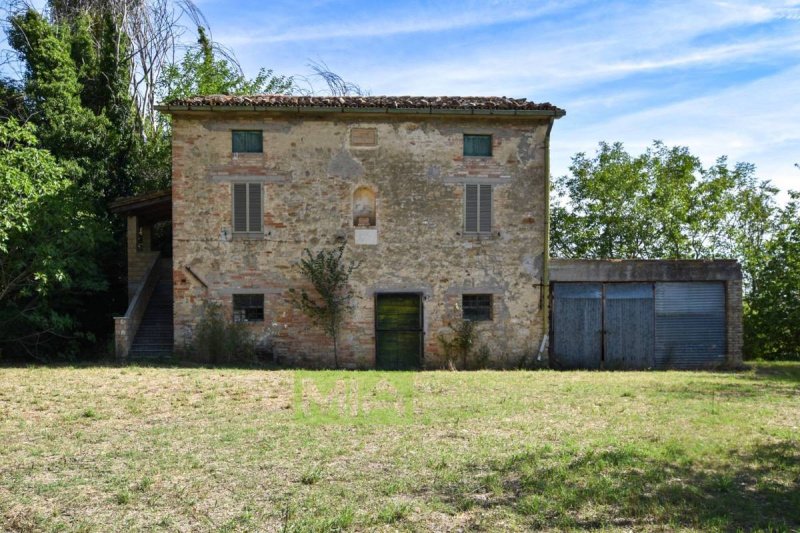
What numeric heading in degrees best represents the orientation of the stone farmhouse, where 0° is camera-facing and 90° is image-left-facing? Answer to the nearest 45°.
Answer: approximately 0°

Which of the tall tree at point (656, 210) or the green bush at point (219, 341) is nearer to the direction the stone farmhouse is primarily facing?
the green bush

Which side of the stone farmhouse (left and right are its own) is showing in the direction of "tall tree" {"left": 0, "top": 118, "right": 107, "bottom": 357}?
right

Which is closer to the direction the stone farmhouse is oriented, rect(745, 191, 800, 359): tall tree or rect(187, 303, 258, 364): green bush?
the green bush

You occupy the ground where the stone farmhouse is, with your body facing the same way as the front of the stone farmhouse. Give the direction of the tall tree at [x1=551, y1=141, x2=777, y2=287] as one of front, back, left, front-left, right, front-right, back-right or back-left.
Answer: back-left

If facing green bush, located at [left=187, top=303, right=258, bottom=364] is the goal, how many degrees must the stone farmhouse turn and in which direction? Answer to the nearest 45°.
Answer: approximately 90° to its right

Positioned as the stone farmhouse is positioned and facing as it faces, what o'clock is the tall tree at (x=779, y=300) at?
The tall tree is roughly at 8 o'clock from the stone farmhouse.

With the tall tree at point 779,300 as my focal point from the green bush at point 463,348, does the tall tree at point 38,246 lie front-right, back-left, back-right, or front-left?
back-left
